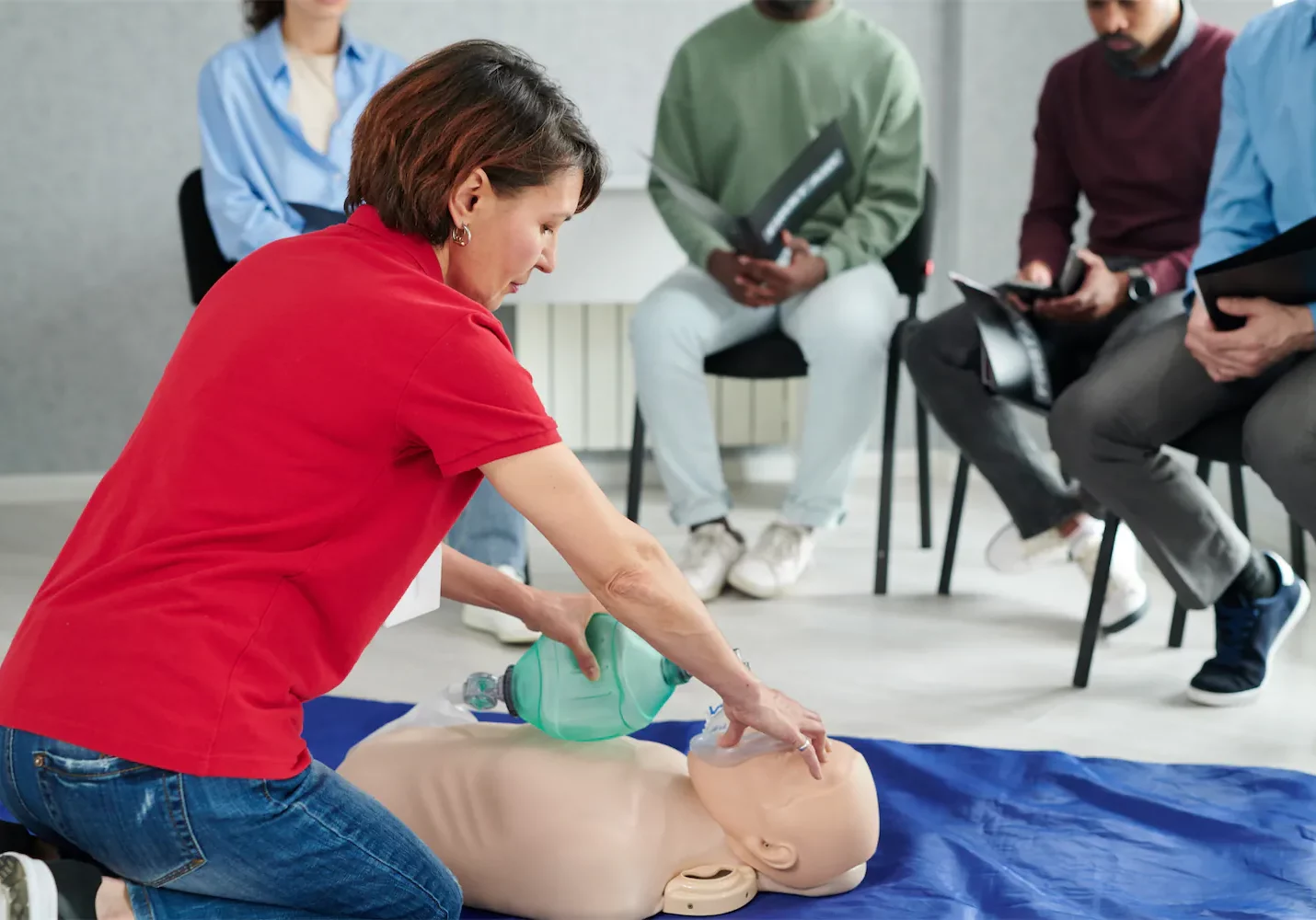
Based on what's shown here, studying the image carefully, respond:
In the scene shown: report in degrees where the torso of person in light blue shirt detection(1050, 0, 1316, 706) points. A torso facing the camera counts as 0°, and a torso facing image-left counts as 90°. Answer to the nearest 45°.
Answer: approximately 45°

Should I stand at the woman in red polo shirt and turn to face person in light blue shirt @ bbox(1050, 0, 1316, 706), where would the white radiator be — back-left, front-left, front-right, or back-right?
front-left

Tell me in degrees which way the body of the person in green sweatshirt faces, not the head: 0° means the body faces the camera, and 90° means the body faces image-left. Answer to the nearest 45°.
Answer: approximately 0°

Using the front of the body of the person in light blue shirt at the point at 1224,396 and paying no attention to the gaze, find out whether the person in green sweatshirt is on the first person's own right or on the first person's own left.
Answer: on the first person's own right

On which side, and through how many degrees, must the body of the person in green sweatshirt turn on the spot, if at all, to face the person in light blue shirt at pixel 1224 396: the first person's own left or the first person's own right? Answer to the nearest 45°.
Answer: approximately 45° to the first person's own left

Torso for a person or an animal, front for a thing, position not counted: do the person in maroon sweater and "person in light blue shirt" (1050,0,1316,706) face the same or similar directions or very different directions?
same or similar directions

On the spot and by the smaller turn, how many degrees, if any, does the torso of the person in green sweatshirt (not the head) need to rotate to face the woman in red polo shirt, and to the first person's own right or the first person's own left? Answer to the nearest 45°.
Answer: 0° — they already face them

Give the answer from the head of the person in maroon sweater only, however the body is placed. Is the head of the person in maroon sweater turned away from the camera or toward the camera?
toward the camera

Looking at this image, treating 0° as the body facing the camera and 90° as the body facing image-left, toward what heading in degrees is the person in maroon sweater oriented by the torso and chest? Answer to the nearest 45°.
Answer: approximately 45°

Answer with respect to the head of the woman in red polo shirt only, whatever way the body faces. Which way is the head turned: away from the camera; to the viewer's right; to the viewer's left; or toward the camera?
to the viewer's right

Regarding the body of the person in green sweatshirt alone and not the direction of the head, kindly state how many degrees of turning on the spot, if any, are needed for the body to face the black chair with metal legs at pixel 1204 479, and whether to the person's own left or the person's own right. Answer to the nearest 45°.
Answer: approximately 45° to the person's own left

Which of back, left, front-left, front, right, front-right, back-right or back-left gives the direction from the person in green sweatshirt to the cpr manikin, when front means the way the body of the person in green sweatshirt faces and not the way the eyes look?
front

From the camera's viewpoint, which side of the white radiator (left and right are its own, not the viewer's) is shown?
front

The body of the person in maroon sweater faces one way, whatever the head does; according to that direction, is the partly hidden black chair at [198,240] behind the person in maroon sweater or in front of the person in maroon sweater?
in front
